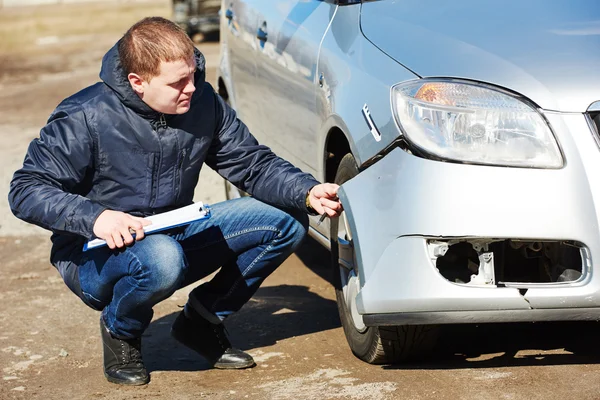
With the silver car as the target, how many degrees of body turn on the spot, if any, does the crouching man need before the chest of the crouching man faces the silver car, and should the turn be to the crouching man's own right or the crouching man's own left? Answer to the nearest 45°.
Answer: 0° — they already face it

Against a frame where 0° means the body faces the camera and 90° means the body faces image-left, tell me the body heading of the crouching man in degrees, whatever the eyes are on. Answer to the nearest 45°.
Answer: approximately 315°
